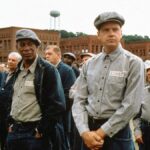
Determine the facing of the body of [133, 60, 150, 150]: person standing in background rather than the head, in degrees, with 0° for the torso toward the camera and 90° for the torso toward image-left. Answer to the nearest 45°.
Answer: approximately 0°

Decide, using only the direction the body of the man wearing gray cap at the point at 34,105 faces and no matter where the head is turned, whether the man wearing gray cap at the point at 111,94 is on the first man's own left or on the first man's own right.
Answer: on the first man's own left

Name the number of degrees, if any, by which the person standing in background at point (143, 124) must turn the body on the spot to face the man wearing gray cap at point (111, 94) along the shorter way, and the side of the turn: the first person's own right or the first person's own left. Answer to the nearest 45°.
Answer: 0° — they already face them

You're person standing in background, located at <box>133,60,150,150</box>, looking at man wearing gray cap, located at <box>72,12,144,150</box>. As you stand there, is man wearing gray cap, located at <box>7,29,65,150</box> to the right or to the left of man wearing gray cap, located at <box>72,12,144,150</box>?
right

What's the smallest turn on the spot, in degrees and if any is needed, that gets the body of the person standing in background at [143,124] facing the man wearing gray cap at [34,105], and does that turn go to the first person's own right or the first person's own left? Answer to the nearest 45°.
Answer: approximately 45° to the first person's own right

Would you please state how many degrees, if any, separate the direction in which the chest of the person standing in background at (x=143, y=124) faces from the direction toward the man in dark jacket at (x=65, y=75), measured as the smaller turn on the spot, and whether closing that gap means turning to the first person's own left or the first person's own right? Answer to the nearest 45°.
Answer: approximately 135° to the first person's own right
